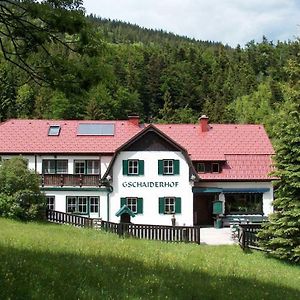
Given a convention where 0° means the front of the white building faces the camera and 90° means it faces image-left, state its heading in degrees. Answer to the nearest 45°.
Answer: approximately 0°

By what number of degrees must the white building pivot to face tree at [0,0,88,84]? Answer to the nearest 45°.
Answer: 0° — it already faces it

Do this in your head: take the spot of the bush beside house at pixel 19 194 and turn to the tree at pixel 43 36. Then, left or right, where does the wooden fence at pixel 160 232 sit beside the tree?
left

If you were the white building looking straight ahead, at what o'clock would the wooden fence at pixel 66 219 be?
The wooden fence is roughly at 1 o'clock from the white building.

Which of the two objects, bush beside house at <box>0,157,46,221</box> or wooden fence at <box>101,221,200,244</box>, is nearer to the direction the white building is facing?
the wooden fence

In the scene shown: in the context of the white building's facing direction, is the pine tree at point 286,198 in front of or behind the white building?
in front

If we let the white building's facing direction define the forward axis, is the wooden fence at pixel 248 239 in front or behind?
in front

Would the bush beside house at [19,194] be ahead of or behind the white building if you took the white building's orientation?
ahead

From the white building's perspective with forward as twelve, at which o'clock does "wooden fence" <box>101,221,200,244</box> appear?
The wooden fence is roughly at 12 o'clock from the white building.

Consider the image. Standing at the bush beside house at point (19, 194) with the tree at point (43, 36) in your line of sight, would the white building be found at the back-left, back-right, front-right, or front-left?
back-left
